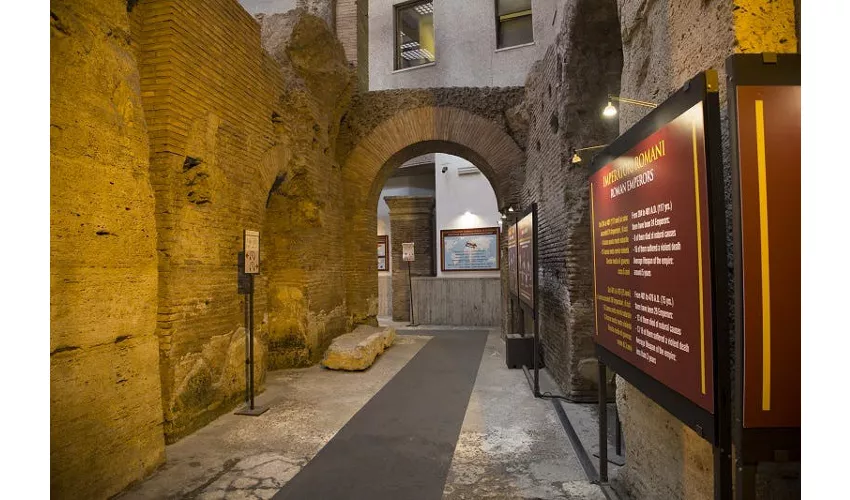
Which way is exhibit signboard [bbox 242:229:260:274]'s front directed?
toward the camera

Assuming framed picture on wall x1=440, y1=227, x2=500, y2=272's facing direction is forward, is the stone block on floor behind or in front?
in front

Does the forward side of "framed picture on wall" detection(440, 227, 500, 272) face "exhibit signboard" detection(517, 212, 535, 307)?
yes

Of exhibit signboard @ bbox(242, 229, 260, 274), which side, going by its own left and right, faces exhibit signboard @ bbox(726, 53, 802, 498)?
front

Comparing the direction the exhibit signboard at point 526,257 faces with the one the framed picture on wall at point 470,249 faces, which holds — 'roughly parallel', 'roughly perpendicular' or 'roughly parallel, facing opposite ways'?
roughly perpendicular

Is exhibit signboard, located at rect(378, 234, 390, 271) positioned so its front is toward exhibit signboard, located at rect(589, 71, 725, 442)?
yes

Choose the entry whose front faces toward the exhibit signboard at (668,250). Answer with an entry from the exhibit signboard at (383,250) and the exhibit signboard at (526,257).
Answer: the exhibit signboard at (383,250)

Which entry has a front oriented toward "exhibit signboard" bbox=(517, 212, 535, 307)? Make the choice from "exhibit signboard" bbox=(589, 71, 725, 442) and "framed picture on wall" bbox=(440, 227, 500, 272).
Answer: the framed picture on wall

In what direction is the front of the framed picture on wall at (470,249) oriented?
toward the camera

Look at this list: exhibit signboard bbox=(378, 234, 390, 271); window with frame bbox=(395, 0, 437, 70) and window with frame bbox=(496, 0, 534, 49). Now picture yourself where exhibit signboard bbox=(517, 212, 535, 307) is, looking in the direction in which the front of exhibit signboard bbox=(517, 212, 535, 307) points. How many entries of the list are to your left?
0

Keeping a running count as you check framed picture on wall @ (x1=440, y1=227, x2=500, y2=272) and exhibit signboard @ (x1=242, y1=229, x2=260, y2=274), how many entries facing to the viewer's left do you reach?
0

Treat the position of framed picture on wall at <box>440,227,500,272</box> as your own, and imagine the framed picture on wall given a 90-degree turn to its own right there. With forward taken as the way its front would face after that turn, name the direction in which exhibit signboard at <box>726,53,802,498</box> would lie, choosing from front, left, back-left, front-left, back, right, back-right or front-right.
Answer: left

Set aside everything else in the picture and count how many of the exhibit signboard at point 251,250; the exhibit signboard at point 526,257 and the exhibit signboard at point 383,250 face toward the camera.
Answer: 2

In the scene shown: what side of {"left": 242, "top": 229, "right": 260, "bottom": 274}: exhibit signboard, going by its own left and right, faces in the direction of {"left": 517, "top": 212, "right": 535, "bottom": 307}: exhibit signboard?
left

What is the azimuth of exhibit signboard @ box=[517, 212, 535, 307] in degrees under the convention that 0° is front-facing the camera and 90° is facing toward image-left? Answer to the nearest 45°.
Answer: approximately 90°

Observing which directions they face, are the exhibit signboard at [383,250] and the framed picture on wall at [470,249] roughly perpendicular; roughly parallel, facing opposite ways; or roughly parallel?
roughly parallel
